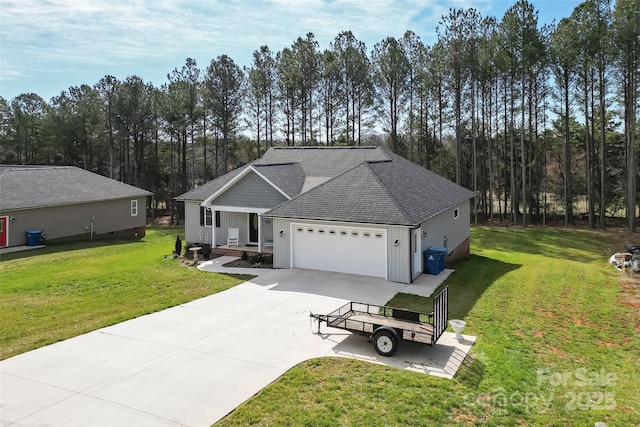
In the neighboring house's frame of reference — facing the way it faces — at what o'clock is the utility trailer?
The utility trailer is roughly at 10 o'clock from the neighboring house.

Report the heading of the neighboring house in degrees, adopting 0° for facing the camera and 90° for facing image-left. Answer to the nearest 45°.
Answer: approximately 45°
